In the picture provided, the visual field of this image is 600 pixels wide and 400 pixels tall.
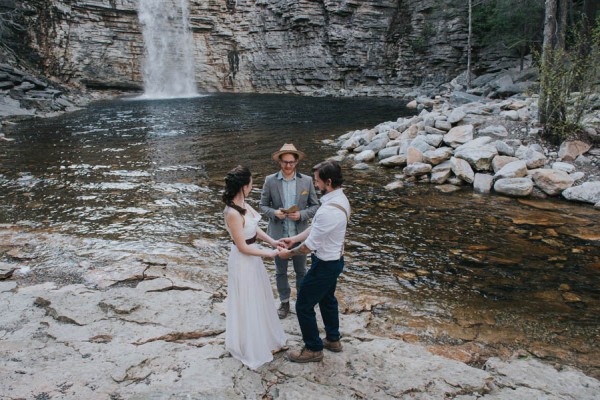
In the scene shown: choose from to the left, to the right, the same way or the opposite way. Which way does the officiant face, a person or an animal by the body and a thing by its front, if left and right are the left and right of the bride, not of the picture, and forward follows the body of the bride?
to the right

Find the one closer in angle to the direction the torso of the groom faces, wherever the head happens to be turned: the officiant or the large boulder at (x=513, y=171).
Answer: the officiant

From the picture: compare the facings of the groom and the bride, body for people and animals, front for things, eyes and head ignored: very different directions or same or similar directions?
very different directions

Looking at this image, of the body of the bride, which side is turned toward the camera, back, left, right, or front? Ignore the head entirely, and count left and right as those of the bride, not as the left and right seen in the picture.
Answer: right

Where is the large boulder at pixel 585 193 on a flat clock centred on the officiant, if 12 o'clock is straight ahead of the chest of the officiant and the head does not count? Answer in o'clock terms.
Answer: The large boulder is roughly at 8 o'clock from the officiant.

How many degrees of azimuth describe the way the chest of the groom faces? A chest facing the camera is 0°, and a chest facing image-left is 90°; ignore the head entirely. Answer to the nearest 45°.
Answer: approximately 90°

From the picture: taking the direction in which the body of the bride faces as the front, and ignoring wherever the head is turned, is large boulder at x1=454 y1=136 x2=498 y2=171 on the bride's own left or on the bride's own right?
on the bride's own left

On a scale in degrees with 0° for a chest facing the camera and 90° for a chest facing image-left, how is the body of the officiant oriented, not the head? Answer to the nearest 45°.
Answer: approximately 0°

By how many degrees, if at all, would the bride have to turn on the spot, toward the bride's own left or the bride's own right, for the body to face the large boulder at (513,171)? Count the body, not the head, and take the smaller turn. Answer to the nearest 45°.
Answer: approximately 45° to the bride's own left

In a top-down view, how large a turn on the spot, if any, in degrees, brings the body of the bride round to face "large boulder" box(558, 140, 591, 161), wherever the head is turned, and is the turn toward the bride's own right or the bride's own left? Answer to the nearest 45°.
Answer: approximately 45° to the bride's own left

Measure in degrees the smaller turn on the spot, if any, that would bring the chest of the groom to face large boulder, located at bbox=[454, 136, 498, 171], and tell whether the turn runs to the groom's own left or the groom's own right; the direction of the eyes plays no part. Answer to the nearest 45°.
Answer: approximately 135° to the groom's own right
